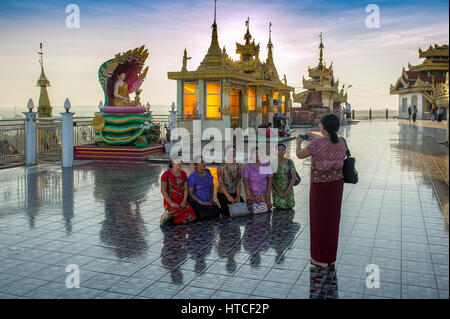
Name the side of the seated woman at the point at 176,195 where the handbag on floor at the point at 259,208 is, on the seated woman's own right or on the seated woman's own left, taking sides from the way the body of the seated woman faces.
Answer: on the seated woman's own left

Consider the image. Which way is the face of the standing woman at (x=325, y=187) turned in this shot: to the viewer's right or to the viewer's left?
to the viewer's left

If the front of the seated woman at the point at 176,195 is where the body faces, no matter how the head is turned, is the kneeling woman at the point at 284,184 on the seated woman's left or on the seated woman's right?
on the seated woman's left

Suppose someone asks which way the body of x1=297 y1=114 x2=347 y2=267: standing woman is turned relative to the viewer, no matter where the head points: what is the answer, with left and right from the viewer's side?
facing away from the viewer and to the left of the viewer

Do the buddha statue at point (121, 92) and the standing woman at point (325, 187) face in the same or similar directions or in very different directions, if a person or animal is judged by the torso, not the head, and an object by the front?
very different directions

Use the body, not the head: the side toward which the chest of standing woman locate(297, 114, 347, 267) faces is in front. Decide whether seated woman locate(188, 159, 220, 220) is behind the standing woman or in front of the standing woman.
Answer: in front

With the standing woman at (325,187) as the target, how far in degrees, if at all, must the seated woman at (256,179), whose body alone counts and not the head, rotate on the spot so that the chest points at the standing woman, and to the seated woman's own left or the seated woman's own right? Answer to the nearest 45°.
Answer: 0° — they already face them

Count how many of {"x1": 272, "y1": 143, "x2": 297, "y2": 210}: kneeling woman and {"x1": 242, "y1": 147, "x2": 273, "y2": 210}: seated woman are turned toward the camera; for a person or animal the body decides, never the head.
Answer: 2

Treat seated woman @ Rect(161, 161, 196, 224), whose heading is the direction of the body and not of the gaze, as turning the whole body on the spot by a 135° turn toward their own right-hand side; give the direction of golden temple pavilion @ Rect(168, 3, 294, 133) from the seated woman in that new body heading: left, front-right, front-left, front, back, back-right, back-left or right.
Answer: right

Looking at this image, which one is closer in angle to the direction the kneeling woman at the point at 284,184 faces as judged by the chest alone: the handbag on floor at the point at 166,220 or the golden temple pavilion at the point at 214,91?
the handbag on floor

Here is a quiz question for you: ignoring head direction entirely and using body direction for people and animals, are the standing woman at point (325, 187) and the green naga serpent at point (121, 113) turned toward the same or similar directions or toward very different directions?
very different directions
